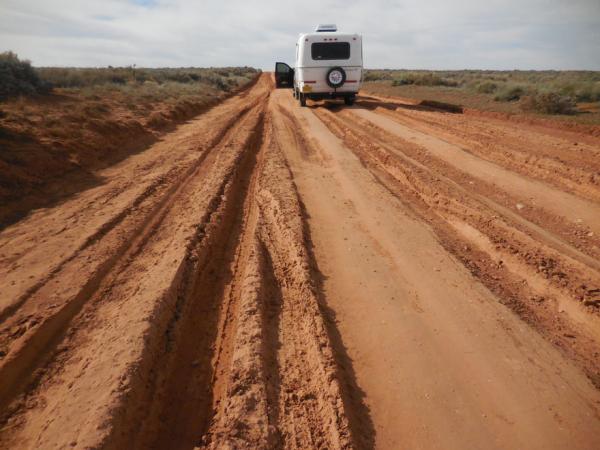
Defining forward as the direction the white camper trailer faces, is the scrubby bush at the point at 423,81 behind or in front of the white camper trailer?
in front

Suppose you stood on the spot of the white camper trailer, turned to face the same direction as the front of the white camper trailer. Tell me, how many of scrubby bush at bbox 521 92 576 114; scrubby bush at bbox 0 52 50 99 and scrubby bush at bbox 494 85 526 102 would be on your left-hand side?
1

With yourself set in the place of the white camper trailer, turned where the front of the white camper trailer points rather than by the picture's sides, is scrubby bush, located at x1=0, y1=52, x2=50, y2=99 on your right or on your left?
on your left

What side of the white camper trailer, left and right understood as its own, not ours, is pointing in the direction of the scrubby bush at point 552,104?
right

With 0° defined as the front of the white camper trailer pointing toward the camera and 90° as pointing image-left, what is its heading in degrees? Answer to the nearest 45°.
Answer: approximately 180°

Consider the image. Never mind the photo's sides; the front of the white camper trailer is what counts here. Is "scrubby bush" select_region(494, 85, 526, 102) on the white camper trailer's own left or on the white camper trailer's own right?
on the white camper trailer's own right
